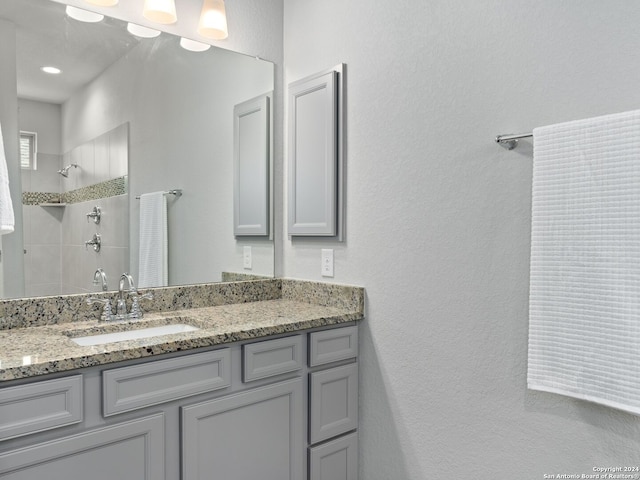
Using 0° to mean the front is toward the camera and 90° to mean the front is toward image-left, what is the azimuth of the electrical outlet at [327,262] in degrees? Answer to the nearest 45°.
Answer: approximately 45°

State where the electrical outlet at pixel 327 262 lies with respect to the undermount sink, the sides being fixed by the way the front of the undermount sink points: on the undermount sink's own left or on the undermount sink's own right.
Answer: on the undermount sink's own left

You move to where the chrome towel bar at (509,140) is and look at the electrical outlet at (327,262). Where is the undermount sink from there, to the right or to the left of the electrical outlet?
left

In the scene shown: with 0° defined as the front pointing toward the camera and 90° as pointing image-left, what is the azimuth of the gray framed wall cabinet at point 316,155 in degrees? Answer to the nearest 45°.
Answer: approximately 45°

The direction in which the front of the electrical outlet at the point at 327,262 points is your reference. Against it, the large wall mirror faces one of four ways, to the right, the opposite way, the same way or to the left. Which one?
to the left

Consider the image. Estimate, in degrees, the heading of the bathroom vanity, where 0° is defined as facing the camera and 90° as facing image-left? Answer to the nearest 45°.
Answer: approximately 315°

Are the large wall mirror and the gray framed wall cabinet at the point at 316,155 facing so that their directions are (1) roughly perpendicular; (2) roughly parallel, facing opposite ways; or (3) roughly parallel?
roughly perpendicular

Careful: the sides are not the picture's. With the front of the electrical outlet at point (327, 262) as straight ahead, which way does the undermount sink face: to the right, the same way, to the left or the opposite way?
to the left

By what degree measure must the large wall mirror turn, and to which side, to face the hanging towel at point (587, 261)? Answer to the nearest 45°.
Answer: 0° — it already faces it

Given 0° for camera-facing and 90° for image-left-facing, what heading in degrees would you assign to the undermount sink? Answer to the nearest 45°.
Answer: approximately 315°

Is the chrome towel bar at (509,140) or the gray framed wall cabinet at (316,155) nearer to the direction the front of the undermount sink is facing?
the chrome towel bar

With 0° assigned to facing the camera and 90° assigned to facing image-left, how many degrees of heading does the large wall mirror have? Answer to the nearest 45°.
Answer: approximately 315°
